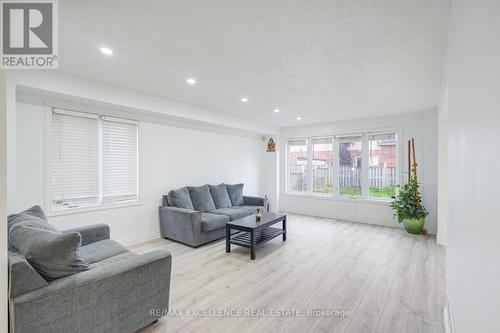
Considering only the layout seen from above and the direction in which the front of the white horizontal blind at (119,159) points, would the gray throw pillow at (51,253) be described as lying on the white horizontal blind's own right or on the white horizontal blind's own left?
on the white horizontal blind's own right

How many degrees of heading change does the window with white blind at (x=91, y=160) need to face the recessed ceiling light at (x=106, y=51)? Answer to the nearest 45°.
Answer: approximately 45° to its right

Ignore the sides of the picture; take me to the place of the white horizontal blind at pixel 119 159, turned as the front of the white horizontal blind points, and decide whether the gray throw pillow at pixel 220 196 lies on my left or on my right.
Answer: on my left

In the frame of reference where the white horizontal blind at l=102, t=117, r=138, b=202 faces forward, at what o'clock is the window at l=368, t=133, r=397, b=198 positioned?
The window is roughly at 11 o'clock from the white horizontal blind.

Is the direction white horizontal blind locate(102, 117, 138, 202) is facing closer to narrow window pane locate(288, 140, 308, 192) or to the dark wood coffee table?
the dark wood coffee table

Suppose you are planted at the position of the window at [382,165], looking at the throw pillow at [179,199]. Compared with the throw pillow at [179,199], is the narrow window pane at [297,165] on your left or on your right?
right

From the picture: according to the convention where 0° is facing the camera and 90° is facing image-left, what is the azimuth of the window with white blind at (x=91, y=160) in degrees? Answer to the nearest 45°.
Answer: approximately 315°

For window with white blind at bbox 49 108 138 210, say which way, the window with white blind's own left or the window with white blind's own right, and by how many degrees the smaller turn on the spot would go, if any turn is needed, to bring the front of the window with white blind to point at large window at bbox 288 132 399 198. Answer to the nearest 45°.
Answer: approximately 45° to the window with white blind's own left

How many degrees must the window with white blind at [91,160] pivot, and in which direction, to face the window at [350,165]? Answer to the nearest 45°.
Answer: approximately 45° to its left

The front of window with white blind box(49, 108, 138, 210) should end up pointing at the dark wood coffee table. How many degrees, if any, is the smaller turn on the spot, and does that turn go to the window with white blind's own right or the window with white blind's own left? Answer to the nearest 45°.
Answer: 0° — it already faces it
